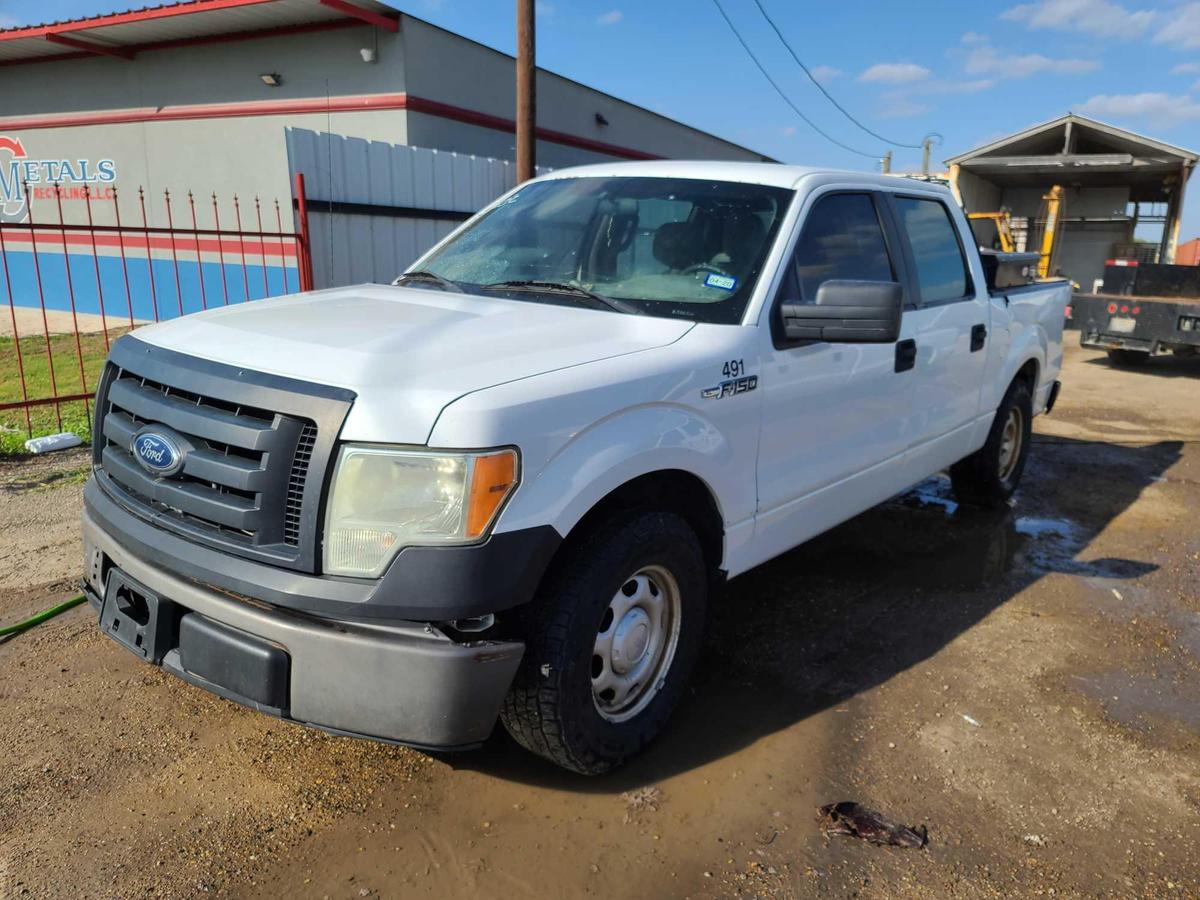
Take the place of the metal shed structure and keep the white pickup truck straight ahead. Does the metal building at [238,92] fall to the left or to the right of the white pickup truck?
right

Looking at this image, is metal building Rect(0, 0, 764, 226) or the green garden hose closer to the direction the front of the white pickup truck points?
the green garden hose

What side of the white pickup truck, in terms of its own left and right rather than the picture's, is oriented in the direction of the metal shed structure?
back

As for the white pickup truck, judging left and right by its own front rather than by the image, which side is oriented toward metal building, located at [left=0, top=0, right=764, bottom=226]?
right

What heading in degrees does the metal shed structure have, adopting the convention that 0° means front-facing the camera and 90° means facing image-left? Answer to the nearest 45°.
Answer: approximately 0°

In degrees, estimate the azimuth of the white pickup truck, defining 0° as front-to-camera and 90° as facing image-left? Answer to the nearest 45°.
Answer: approximately 45°
